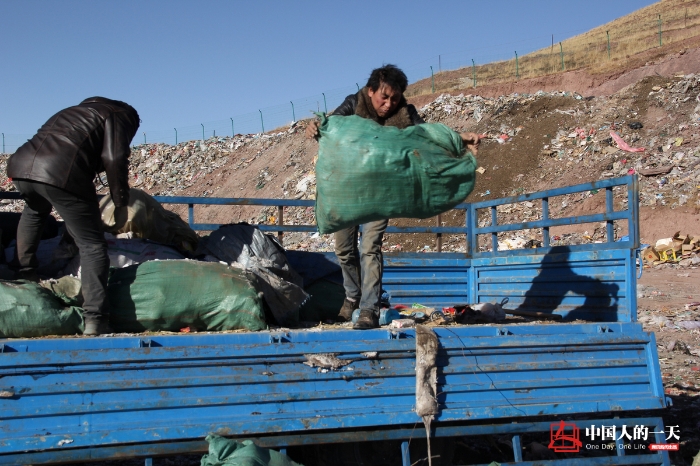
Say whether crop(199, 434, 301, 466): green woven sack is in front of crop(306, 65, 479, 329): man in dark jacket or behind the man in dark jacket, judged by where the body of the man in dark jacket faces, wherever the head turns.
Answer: in front

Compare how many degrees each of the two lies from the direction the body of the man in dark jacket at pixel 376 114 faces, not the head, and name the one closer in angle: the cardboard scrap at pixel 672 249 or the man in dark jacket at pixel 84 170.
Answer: the man in dark jacket

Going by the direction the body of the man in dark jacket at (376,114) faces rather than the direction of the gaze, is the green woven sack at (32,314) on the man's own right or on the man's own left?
on the man's own right

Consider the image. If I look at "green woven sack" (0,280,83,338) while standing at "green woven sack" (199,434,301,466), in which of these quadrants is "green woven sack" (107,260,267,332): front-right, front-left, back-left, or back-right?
front-right

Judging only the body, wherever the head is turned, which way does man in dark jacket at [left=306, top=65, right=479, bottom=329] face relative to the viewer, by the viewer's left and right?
facing the viewer

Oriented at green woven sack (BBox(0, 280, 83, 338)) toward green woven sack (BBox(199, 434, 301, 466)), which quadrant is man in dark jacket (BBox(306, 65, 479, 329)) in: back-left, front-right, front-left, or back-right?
front-left

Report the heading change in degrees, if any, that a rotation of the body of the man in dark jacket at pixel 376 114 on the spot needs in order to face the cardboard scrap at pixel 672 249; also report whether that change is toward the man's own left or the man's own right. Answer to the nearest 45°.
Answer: approximately 135° to the man's own left

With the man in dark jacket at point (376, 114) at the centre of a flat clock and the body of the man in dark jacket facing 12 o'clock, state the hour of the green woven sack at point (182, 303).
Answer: The green woven sack is roughly at 2 o'clock from the man in dark jacket.
